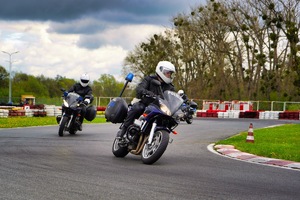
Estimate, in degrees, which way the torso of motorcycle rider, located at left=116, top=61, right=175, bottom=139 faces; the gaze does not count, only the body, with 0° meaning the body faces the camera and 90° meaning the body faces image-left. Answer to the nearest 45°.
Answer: approximately 315°

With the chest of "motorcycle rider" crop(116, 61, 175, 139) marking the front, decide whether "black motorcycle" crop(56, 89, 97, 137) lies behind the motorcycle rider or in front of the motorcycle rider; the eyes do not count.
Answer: behind

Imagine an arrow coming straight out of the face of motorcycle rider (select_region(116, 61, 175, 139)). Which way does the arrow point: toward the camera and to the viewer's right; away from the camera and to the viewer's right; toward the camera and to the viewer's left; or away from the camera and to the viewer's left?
toward the camera and to the viewer's right

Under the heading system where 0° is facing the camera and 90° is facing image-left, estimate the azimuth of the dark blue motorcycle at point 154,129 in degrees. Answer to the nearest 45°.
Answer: approximately 315°
